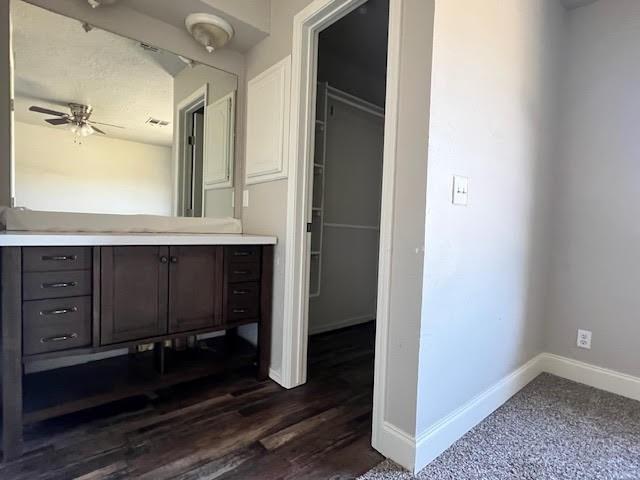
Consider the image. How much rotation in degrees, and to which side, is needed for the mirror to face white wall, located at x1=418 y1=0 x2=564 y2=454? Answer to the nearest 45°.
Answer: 0° — it already faces it

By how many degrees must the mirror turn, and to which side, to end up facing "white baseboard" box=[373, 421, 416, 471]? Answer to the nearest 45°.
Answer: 0° — it already faces it

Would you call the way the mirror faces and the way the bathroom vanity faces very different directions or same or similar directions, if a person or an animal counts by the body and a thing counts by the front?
same or similar directions

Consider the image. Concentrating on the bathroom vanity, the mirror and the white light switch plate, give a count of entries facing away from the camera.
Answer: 0

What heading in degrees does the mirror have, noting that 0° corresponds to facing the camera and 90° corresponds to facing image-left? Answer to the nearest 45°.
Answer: approximately 315°

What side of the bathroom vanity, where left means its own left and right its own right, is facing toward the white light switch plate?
front

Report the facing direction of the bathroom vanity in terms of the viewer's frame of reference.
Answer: facing the viewer and to the right of the viewer

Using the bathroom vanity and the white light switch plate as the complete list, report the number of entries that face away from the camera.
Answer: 0
